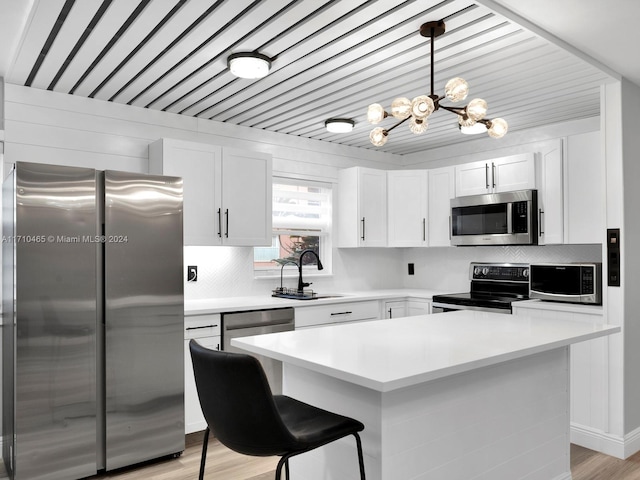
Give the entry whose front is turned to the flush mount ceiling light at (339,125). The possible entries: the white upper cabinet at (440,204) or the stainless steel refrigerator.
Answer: the white upper cabinet

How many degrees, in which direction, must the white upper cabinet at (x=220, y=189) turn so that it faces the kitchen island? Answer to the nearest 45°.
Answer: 0° — it already faces it

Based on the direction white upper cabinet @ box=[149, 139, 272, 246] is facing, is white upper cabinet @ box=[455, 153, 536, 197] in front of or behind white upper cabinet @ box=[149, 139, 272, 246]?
in front

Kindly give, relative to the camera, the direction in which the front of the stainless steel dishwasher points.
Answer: facing the viewer and to the right of the viewer

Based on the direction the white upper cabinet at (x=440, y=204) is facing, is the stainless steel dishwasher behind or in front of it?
in front

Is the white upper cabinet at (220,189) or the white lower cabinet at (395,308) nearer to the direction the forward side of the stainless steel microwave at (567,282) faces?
the white upper cabinet

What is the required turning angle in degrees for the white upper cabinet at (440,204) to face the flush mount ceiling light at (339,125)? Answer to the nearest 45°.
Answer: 0° — it already faces it

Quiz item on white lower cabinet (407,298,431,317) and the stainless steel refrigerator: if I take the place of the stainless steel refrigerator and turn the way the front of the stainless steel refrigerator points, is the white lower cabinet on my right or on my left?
on my left

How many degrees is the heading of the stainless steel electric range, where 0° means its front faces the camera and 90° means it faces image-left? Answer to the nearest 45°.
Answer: approximately 45°

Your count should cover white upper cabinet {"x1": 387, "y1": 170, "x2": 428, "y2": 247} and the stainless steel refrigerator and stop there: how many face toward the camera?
2

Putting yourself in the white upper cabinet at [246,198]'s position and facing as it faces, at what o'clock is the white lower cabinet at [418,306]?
The white lower cabinet is roughly at 10 o'clock from the white upper cabinet.

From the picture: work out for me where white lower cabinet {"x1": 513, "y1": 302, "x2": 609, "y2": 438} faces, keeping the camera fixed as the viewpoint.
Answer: facing the viewer and to the left of the viewer

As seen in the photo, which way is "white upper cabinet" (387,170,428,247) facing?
toward the camera

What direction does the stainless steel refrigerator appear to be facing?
toward the camera

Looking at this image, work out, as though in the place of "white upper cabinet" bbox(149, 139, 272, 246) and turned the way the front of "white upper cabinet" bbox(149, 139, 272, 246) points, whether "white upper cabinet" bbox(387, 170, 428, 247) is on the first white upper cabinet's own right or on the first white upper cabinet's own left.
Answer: on the first white upper cabinet's own left
